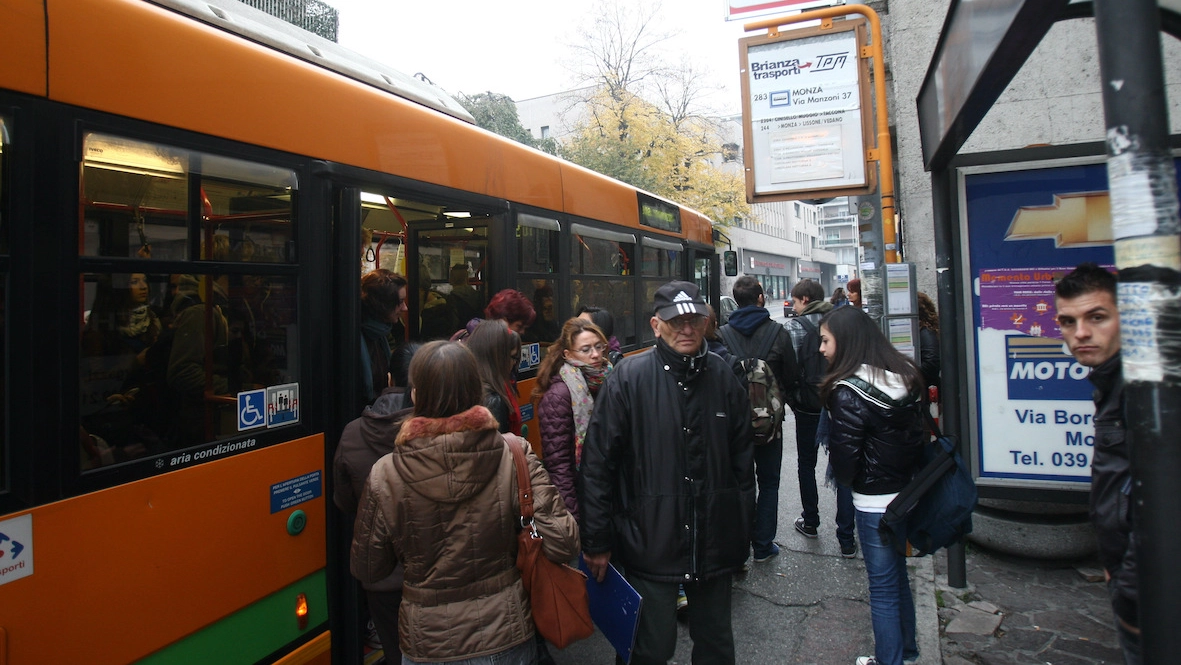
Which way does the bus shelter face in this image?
to the viewer's left

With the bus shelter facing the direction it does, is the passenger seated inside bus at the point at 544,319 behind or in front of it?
in front

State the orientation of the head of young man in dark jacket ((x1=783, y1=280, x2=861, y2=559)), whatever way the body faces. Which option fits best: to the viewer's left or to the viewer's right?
to the viewer's left

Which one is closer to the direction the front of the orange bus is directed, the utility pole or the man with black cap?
the man with black cap

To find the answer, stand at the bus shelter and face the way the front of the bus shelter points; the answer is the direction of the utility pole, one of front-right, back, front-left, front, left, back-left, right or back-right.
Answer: left

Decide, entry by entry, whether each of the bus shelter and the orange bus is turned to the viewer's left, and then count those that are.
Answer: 1

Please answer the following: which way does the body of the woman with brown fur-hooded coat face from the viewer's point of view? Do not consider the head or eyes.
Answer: away from the camera

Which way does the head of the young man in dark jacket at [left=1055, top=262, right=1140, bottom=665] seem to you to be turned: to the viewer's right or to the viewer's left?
to the viewer's left

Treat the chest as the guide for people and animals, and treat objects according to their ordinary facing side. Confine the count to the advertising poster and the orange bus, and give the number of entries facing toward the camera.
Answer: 1

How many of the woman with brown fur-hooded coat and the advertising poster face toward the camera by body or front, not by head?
1

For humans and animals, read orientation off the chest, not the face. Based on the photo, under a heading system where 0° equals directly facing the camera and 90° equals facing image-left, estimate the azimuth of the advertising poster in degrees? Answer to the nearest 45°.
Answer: approximately 0°
